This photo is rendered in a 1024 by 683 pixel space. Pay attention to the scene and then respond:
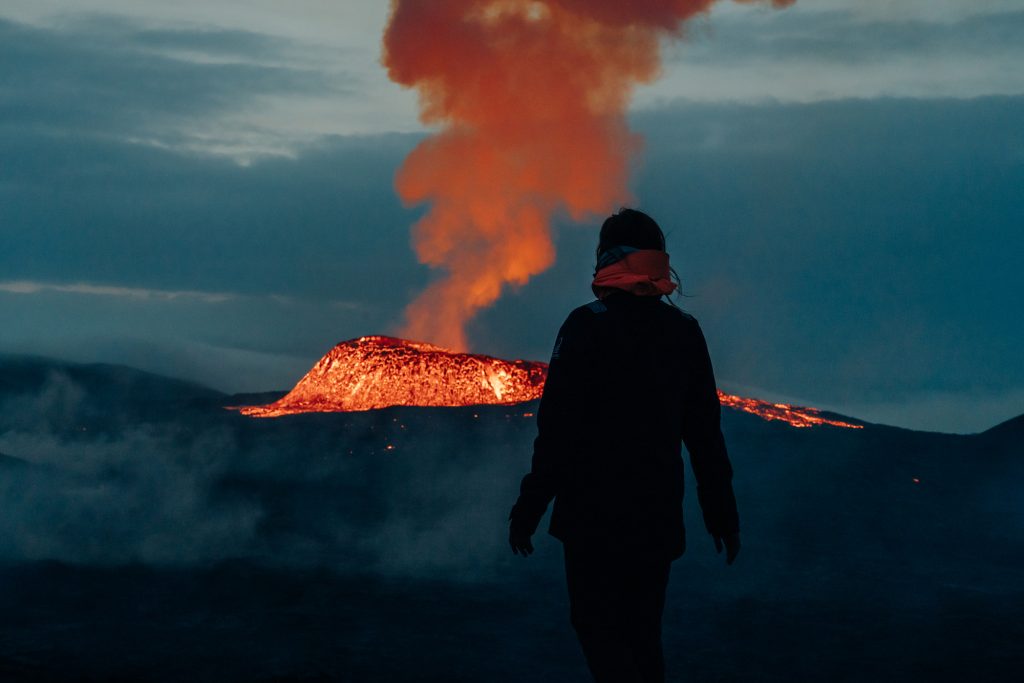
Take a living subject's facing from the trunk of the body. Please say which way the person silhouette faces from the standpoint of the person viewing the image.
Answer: facing away from the viewer

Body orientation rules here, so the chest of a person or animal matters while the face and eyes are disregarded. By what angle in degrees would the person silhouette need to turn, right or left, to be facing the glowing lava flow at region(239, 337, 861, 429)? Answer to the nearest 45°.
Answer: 0° — it already faces it
